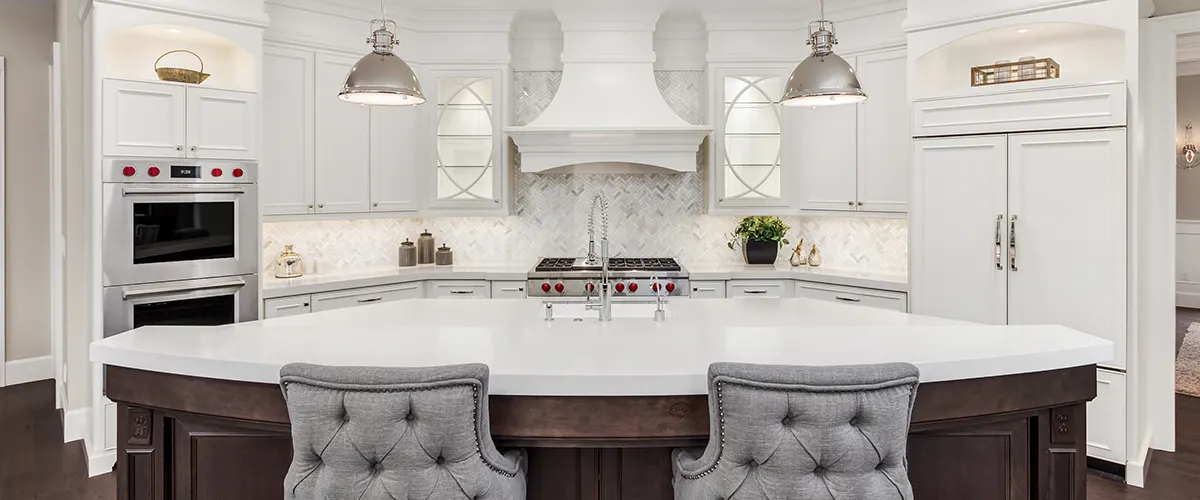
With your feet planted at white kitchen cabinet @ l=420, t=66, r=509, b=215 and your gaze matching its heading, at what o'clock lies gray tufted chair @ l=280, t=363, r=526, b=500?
The gray tufted chair is roughly at 12 o'clock from the white kitchen cabinet.

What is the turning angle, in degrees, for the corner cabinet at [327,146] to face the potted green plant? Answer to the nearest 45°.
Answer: approximately 45° to its left

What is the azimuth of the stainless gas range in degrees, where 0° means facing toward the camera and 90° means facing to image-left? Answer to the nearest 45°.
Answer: approximately 0°

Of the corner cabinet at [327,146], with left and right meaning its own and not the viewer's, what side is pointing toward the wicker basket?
right

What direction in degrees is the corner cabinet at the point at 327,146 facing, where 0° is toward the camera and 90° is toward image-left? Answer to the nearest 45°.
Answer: approximately 315°

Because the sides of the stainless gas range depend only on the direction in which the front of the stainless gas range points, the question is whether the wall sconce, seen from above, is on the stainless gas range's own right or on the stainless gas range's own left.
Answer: on the stainless gas range's own left

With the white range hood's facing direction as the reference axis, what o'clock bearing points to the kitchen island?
The kitchen island is roughly at 12 o'clock from the white range hood.

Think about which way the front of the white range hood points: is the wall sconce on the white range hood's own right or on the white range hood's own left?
on the white range hood's own left

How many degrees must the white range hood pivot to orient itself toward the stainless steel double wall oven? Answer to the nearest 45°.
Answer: approximately 45° to its right

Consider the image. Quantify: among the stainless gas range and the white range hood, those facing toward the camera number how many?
2

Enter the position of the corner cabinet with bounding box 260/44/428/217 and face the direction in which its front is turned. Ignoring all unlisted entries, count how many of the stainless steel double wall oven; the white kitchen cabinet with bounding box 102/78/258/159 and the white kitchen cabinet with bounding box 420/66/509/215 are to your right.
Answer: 2
